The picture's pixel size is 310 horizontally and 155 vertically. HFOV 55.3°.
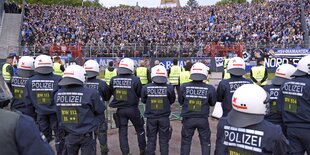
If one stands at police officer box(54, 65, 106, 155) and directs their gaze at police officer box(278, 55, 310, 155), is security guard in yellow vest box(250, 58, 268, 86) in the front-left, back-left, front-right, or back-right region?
front-left

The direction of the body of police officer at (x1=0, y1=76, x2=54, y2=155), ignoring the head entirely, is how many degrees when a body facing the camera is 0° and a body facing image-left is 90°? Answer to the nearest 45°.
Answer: approximately 180°

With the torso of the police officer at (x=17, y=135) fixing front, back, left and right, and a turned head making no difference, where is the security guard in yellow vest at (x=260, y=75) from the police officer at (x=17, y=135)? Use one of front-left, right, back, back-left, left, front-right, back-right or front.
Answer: front-right

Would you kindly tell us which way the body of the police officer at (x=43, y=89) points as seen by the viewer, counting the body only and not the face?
away from the camera

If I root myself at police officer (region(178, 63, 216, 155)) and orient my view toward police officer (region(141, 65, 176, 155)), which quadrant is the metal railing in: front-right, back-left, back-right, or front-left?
front-right

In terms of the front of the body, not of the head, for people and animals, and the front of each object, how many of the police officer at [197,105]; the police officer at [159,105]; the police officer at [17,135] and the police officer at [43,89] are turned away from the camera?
4

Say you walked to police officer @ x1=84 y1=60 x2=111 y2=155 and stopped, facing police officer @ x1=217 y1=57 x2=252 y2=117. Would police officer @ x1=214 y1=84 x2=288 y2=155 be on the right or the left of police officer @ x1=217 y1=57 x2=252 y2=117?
right

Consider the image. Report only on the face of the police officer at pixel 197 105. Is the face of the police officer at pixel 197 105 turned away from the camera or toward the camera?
away from the camera

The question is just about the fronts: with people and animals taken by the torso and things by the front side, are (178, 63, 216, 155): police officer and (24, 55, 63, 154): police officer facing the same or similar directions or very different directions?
same or similar directions

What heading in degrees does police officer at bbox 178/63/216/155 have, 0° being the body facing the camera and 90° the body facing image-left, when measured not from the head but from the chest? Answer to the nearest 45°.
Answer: approximately 180°

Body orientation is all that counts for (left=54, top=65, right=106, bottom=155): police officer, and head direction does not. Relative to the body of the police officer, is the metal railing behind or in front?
in front

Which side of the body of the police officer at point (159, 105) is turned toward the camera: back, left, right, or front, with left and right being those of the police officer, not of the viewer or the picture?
back

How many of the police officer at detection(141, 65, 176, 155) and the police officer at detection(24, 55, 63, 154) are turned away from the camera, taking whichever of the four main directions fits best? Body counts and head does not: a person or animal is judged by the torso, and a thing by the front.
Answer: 2

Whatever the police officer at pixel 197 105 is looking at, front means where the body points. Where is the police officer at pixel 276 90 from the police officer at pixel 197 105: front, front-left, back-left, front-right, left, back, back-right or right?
right

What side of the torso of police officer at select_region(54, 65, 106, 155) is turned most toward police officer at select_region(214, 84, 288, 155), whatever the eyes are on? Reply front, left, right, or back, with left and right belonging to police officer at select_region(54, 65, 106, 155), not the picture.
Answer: right

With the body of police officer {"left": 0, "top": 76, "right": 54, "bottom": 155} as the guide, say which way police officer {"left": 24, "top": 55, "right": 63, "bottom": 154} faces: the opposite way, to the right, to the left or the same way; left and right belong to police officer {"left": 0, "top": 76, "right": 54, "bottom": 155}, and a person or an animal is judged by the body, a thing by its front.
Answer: the same way

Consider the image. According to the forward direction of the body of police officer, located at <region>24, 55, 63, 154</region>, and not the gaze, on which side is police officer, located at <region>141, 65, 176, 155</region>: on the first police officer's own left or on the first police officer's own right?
on the first police officer's own right
